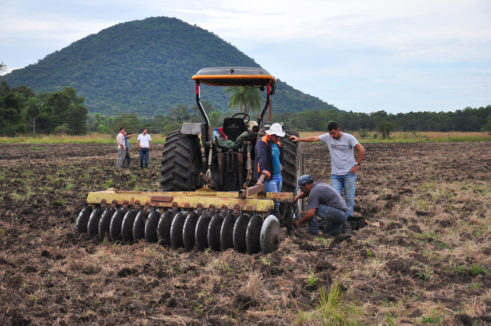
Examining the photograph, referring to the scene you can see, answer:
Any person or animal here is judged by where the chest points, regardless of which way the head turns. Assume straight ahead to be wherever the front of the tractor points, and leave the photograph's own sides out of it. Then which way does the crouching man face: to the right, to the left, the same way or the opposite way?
to the left

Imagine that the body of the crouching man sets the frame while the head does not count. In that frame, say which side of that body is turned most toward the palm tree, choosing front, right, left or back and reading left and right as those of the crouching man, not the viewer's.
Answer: right

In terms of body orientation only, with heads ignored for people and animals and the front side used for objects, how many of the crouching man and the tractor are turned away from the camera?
1

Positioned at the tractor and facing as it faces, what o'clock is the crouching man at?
The crouching man is roughly at 3 o'clock from the tractor.

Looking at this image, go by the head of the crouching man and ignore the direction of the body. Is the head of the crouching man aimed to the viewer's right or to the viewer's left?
to the viewer's left

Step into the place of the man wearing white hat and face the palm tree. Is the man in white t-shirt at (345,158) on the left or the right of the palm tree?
right

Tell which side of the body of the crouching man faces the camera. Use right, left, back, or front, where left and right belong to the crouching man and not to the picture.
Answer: left

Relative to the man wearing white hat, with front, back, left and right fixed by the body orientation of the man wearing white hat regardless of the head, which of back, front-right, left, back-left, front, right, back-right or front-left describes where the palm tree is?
back-left

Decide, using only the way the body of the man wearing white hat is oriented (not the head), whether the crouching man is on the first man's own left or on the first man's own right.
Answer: on the first man's own left

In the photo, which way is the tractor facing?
away from the camera

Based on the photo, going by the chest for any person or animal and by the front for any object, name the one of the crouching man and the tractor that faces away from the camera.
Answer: the tractor
